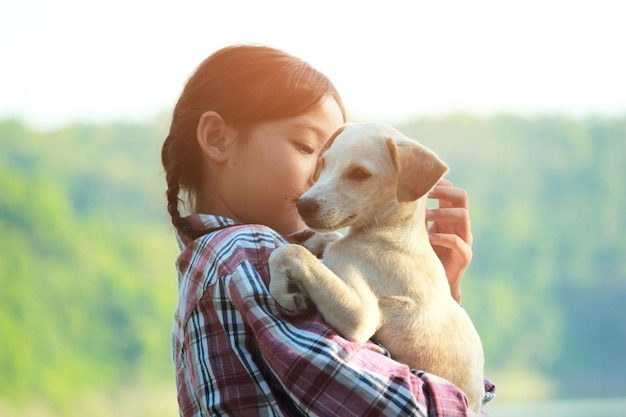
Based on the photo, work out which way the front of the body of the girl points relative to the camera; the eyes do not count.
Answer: to the viewer's right

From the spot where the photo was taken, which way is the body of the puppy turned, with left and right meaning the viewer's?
facing to the left of the viewer
